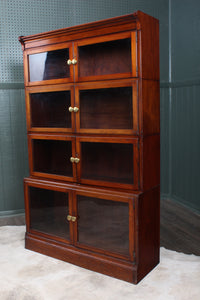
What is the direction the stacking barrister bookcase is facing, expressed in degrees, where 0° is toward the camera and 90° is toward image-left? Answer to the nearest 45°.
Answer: approximately 45°
